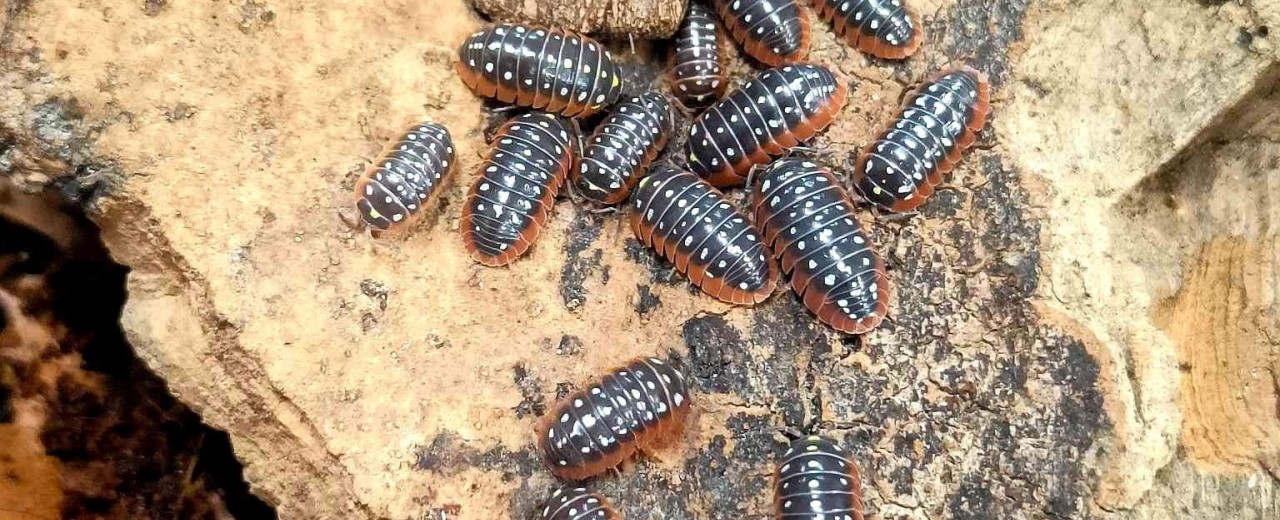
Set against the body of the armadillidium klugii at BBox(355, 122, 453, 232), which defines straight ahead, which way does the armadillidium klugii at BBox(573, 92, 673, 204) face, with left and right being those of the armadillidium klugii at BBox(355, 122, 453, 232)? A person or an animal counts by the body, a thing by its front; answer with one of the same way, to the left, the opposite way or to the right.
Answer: the same way

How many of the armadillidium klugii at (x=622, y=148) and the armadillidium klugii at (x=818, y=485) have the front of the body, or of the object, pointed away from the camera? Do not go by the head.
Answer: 1

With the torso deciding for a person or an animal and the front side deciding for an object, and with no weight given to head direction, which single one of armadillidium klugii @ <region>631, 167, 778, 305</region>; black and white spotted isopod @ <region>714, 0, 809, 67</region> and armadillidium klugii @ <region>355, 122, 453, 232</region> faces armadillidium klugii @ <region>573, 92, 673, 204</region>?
armadillidium klugii @ <region>631, 167, 778, 305</region>

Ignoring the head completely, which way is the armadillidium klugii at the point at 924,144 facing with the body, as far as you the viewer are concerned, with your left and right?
facing the viewer and to the left of the viewer

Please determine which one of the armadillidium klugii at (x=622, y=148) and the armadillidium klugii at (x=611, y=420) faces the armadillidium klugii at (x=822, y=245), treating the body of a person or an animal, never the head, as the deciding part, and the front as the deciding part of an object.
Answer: the armadillidium klugii at (x=611, y=420)

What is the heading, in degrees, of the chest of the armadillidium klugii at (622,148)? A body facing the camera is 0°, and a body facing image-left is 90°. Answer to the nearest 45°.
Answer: approximately 45°

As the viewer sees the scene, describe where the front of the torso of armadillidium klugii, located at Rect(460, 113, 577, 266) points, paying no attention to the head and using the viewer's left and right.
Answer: facing away from the viewer and to the right of the viewer
